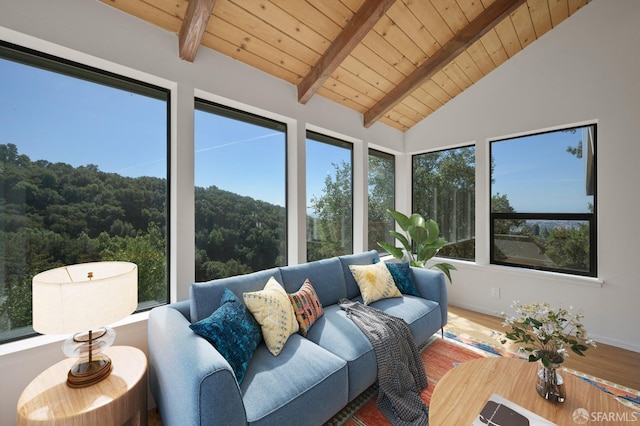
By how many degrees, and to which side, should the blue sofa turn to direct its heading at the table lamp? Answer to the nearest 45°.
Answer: approximately 135° to its right

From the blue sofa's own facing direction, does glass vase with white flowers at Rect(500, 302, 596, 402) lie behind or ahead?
ahead

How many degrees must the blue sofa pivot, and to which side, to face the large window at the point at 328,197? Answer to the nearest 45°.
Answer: approximately 135° to its left

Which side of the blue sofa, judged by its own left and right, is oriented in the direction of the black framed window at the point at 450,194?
left

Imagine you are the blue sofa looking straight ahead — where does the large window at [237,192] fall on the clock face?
The large window is roughly at 7 o'clock from the blue sofa.

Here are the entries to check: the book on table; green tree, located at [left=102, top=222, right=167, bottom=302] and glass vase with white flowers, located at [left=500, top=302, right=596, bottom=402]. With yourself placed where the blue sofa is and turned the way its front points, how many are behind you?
1

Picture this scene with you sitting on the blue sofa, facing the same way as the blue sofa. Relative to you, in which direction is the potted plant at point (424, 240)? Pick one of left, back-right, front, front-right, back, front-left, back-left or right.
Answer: left

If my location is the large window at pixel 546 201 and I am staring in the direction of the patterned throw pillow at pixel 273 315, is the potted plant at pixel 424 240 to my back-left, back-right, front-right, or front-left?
front-right

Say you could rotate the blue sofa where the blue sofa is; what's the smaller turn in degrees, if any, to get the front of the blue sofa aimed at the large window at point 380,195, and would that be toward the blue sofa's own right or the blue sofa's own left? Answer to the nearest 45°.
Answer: approximately 90° to the blue sofa's own left

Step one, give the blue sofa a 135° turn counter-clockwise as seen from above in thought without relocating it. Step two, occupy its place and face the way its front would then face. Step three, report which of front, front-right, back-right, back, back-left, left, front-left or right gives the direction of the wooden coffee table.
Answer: right

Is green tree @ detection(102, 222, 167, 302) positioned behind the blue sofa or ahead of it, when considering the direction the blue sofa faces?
behind

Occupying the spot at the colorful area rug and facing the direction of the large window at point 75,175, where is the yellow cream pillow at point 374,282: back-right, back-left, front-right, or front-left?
front-right

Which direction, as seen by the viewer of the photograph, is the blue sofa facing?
facing the viewer and to the right of the viewer
